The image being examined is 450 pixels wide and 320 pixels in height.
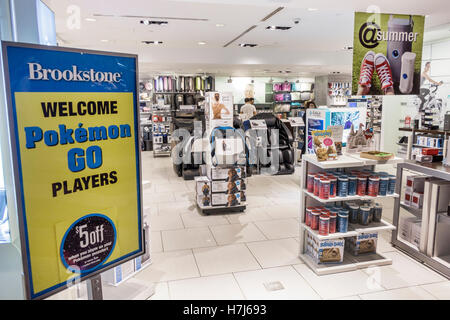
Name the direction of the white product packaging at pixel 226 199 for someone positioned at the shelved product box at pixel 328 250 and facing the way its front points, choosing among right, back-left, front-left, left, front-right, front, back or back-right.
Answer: back-right

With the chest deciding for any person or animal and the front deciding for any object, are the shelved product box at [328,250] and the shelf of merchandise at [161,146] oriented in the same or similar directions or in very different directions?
same or similar directions

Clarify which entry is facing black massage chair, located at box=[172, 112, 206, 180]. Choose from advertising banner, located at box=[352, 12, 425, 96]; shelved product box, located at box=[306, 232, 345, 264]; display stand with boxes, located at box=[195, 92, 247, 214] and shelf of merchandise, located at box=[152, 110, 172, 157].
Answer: the shelf of merchandise

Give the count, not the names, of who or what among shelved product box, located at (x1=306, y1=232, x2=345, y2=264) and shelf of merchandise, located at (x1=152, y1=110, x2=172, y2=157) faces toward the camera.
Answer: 2

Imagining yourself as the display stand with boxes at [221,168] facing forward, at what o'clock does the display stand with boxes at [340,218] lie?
the display stand with boxes at [340,218] is roughly at 11 o'clock from the display stand with boxes at [221,168].

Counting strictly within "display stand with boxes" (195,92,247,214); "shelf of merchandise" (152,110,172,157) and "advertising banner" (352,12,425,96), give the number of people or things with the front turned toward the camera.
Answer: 3

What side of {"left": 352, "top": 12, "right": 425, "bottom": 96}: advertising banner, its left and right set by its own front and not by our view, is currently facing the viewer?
front

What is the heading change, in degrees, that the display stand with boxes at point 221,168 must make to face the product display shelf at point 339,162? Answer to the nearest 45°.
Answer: approximately 45° to its left

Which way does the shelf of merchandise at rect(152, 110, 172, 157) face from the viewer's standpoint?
toward the camera

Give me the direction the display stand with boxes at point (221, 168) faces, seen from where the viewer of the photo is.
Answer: facing the viewer

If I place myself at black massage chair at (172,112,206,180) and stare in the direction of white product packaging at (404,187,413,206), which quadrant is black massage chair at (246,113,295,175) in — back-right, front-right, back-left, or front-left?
front-left

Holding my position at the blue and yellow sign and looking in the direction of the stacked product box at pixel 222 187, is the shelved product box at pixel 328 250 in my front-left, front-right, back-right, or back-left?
front-right

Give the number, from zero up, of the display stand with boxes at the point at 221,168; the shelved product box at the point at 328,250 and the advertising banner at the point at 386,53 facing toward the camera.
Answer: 3

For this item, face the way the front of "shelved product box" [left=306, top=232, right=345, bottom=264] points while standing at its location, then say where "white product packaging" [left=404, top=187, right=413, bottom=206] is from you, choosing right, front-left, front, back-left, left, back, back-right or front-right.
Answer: back-left

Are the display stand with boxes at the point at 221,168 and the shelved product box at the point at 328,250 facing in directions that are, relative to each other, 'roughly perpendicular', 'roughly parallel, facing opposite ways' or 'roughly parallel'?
roughly parallel

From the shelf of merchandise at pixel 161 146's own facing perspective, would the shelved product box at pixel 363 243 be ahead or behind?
ahead

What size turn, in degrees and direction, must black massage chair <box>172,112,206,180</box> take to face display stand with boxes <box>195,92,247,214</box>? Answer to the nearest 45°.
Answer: approximately 45° to its left
